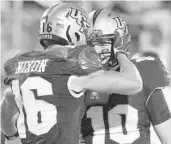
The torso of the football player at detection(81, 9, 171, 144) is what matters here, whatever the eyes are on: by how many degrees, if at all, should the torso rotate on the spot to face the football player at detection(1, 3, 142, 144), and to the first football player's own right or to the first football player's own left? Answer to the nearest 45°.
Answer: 0° — they already face them

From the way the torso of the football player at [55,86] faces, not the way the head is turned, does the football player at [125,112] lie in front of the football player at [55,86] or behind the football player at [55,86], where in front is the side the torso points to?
in front

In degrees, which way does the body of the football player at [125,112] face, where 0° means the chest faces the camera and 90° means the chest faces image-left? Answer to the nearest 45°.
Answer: approximately 45°

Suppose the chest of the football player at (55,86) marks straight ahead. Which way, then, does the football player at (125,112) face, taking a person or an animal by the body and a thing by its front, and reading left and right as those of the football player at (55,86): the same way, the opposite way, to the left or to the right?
the opposite way

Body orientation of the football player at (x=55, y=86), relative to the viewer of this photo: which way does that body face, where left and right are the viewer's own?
facing away from the viewer and to the right of the viewer

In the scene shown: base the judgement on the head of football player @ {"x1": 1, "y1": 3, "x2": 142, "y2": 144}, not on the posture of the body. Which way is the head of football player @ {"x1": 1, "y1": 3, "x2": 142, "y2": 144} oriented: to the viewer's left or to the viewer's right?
to the viewer's right
